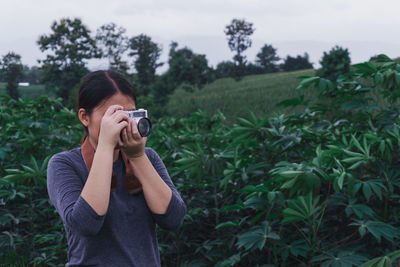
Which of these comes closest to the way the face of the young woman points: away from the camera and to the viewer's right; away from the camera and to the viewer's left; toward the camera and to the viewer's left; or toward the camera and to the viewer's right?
toward the camera and to the viewer's right

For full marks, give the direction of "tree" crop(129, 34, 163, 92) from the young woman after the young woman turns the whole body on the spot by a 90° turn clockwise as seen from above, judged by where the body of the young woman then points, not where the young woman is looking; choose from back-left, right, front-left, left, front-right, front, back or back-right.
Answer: back-right

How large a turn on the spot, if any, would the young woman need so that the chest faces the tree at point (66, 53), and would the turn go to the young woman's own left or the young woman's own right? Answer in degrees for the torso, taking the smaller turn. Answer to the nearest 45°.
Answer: approximately 135° to the young woman's own left

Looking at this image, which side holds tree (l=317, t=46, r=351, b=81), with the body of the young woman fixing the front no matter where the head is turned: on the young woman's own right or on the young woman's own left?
on the young woman's own left

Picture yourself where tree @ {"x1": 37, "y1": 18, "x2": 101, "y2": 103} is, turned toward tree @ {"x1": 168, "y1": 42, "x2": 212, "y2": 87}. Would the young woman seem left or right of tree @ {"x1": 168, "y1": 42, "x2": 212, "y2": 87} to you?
right
